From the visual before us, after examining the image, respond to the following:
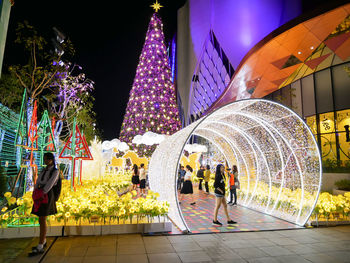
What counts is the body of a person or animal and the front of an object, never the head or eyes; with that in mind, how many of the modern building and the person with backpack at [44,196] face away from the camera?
0

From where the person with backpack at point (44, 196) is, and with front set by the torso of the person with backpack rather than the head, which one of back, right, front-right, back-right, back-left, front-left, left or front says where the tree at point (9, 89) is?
back-right

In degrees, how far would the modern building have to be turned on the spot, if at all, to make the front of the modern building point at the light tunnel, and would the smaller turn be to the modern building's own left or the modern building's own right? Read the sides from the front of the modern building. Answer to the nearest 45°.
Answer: approximately 45° to the modern building's own left

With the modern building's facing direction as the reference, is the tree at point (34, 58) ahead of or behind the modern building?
ahead

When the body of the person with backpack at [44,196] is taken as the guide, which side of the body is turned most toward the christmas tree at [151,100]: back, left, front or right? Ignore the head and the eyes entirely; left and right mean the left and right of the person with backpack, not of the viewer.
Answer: back

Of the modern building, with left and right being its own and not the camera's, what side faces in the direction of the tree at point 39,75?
front

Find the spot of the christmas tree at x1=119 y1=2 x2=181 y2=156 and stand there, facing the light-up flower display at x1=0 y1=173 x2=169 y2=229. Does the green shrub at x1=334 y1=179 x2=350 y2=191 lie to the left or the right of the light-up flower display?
left

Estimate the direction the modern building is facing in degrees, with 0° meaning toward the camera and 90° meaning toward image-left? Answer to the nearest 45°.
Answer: approximately 45°

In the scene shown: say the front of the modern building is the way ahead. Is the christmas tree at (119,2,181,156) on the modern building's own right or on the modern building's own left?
on the modern building's own right

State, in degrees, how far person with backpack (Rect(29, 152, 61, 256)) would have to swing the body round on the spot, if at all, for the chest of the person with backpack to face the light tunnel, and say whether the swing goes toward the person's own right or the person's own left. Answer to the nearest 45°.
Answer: approximately 135° to the person's own left
